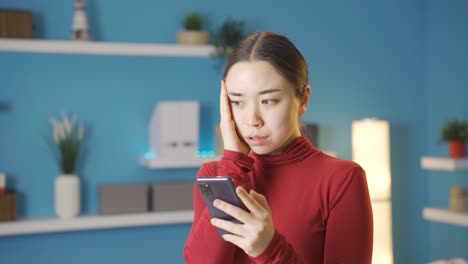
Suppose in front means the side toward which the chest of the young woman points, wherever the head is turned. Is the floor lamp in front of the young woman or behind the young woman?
behind

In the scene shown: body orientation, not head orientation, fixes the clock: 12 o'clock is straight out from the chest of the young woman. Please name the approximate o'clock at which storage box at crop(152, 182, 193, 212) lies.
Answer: The storage box is roughly at 4 o'clock from the young woman.

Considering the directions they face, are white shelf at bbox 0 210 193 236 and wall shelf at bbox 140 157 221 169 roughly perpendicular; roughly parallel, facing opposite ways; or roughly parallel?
roughly parallel

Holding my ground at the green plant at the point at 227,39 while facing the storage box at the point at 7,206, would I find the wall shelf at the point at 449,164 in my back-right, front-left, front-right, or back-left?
back-left

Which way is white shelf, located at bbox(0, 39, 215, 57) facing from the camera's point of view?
toward the camera

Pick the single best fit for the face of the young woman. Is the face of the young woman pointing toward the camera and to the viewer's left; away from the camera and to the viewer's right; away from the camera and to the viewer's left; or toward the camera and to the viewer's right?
toward the camera and to the viewer's left

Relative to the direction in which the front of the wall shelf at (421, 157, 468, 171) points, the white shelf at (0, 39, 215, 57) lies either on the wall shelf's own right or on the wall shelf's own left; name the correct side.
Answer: on the wall shelf's own right

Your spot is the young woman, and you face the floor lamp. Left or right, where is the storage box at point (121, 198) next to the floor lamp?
left

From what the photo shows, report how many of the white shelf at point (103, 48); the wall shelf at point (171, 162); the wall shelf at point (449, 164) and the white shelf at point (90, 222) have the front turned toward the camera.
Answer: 4

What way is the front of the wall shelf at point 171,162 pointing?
toward the camera

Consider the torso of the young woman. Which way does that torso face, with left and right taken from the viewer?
facing the viewer and to the left of the viewer
